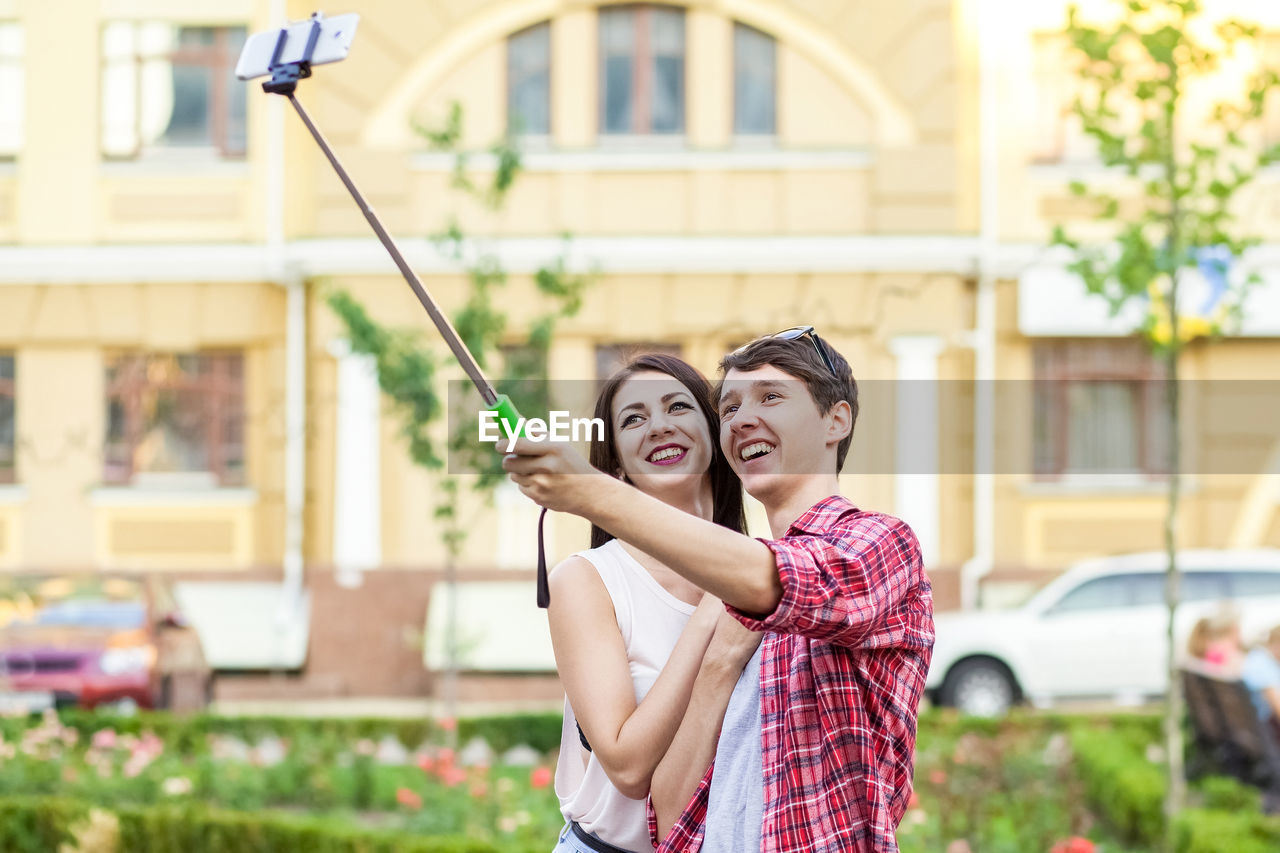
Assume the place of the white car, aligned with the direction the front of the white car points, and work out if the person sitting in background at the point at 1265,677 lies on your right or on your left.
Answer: on your left

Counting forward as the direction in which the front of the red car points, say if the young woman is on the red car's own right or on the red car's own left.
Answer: on the red car's own left

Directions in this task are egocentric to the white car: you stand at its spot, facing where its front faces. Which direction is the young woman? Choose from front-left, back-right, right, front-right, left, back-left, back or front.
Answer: left

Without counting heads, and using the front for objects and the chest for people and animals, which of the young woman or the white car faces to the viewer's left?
the white car

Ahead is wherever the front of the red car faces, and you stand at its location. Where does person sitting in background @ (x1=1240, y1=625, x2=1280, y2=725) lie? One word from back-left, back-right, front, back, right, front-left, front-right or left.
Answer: left

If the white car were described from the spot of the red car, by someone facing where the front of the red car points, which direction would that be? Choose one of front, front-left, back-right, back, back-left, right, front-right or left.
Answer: back-left

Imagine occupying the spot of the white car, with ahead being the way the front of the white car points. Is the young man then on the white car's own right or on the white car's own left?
on the white car's own left

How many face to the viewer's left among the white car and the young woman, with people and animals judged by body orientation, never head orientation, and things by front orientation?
1

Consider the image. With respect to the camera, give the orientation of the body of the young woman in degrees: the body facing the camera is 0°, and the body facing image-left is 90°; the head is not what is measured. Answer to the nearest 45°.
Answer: approximately 315°

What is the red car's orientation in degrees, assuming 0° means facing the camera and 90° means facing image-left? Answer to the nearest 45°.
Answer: approximately 45°

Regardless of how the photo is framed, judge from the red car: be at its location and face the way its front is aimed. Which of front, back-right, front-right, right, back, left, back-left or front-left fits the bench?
left

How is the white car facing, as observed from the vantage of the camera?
facing to the left of the viewer

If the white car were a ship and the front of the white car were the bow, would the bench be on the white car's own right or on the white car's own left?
on the white car's own left
